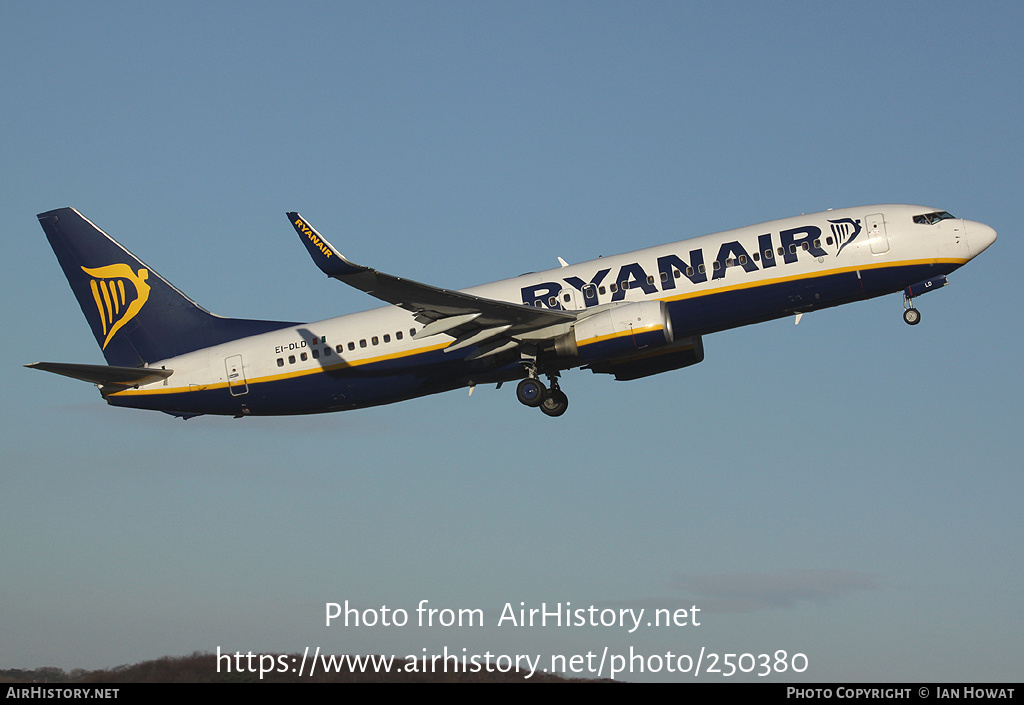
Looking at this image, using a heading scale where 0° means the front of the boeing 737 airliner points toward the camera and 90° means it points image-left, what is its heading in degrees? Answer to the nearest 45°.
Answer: approximately 270°
